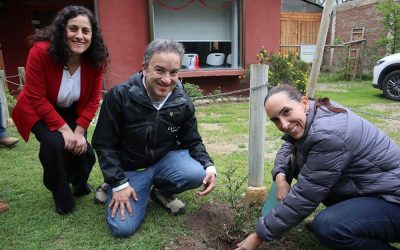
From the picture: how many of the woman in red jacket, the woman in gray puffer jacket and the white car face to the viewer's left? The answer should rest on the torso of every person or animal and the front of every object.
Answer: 2

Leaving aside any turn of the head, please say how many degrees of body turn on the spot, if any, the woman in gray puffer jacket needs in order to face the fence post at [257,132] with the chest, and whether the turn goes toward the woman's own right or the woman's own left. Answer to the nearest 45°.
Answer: approximately 45° to the woman's own right

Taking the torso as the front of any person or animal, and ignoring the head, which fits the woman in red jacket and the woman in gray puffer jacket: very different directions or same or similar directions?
very different directions

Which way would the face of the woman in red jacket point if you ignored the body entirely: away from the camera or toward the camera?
toward the camera

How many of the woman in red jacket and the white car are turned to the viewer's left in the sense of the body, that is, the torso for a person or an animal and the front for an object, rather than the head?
1

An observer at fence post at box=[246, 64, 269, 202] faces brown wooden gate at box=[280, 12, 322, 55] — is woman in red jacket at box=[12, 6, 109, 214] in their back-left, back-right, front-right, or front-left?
back-left

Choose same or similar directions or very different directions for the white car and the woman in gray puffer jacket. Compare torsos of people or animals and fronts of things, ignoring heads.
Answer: same or similar directions

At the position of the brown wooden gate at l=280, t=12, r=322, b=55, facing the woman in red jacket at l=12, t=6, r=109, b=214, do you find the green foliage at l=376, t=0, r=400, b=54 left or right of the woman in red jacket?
left

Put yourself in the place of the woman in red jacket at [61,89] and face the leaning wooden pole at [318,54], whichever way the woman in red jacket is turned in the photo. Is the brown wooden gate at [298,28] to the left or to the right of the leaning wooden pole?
left

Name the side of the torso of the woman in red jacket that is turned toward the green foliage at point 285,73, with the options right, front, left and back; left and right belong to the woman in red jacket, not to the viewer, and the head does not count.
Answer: left

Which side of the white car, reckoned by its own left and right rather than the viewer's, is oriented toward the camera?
left

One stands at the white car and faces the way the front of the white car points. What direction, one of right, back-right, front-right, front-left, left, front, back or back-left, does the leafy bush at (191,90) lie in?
front-left

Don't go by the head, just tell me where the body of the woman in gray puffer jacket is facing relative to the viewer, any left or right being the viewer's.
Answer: facing to the left of the viewer

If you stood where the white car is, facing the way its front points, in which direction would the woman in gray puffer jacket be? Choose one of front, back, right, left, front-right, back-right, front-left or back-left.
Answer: left

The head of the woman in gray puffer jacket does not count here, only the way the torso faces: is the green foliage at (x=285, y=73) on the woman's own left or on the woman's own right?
on the woman's own right

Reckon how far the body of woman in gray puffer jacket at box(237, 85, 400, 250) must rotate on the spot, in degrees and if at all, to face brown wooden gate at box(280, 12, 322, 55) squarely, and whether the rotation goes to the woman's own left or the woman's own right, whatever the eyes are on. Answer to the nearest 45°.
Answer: approximately 90° to the woman's own right
